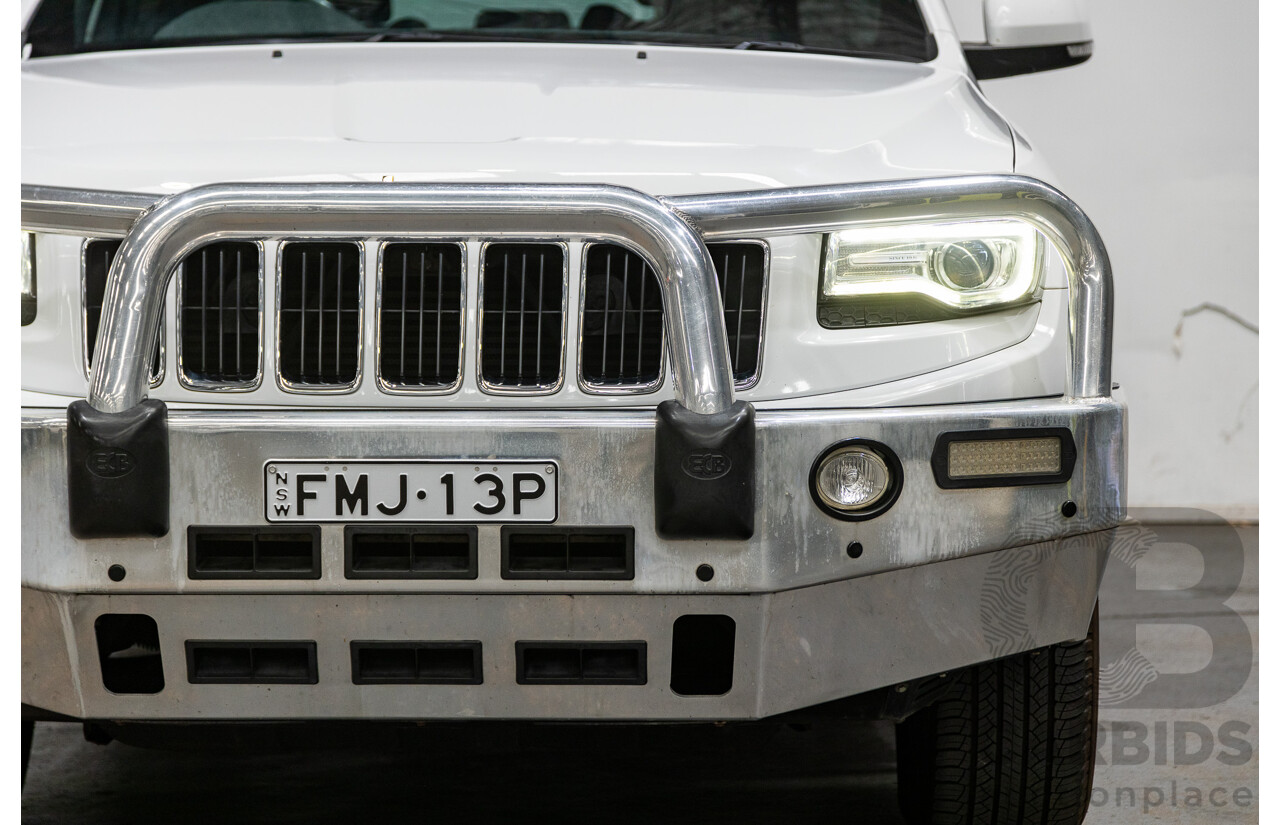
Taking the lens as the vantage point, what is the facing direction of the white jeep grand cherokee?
facing the viewer
